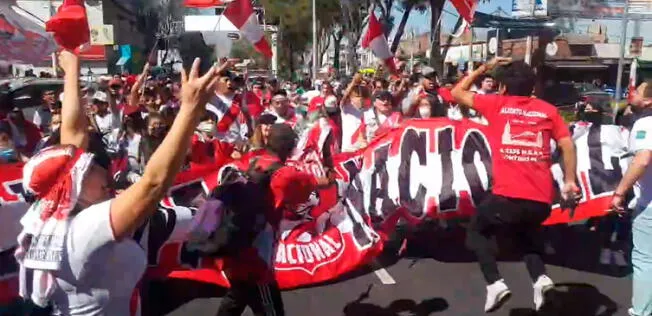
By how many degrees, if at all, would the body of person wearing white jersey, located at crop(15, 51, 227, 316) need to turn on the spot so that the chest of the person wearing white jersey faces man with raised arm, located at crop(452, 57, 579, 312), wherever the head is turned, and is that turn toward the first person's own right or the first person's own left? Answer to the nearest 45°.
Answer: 0° — they already face them

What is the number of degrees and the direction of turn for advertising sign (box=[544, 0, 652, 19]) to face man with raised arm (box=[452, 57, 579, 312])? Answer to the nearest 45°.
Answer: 0° — it already faces them

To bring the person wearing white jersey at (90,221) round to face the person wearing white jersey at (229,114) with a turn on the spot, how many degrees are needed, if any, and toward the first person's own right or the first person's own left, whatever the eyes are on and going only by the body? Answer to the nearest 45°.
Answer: approximately 45° to the first person's own left

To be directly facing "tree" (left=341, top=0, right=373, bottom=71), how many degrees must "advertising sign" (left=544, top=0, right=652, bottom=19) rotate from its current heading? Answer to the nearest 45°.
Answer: approximately 135° to its right

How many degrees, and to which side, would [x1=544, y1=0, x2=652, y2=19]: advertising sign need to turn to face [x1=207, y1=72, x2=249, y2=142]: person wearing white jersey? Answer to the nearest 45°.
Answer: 0° — it already faces them

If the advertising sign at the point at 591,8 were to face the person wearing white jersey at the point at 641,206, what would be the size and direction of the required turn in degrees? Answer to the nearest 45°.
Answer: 0° — it already faces them

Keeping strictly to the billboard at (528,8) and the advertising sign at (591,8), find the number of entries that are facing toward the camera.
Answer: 2

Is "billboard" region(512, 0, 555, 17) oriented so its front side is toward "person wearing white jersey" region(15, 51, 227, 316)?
yes

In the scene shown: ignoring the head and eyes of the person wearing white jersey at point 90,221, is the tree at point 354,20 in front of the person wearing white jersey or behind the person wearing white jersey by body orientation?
in front

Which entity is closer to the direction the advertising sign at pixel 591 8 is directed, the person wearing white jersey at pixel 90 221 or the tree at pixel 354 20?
the person wearing white jersey

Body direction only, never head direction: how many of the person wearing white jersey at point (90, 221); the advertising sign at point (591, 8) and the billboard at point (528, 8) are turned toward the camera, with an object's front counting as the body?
2

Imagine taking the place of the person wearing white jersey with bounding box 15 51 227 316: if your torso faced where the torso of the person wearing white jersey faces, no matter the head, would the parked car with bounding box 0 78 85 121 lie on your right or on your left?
on your left

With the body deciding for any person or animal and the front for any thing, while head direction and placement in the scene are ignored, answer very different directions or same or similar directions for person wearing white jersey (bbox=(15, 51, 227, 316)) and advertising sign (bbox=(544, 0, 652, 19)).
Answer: very different directions

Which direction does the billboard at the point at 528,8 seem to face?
toward the camera

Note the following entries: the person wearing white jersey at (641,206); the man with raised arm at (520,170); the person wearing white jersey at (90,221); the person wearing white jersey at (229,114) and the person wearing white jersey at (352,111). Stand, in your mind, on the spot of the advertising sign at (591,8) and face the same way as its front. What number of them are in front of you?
5

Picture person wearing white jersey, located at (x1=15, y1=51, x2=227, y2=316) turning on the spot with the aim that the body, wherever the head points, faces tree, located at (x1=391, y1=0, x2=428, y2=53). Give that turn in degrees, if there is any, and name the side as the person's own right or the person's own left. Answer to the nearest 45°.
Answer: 0° — they already face it

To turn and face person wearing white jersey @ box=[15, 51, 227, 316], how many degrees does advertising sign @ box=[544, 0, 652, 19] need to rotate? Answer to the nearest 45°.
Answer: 0° — it already faces them

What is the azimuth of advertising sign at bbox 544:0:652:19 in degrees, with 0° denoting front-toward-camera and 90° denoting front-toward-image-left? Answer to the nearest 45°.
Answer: approximately 0°
